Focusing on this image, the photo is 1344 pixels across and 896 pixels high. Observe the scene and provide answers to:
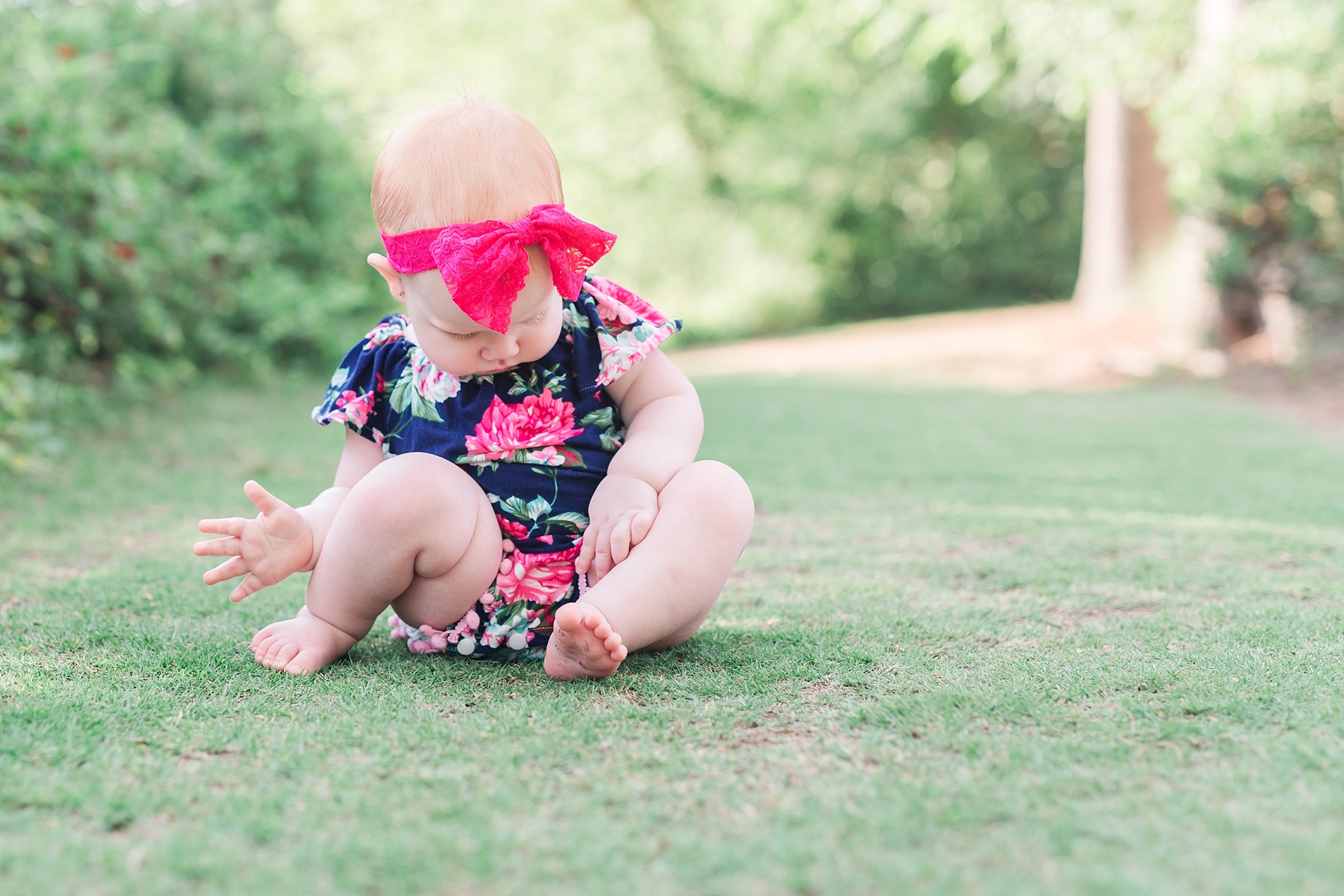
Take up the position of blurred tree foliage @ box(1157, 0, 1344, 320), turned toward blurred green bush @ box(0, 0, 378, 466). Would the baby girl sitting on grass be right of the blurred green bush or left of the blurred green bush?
left

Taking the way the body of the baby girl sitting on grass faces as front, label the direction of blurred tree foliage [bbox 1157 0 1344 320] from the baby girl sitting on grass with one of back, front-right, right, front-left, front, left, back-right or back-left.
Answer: back-left

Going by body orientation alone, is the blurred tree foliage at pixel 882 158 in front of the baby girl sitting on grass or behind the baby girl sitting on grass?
behind

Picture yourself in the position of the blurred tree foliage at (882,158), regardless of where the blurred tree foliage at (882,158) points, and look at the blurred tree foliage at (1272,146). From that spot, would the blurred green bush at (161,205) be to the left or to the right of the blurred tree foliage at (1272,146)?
right

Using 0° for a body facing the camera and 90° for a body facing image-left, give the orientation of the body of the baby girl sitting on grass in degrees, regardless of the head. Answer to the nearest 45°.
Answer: approximately 0°

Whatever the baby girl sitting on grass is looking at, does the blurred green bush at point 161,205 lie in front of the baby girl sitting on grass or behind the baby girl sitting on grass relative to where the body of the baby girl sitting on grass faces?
behind
